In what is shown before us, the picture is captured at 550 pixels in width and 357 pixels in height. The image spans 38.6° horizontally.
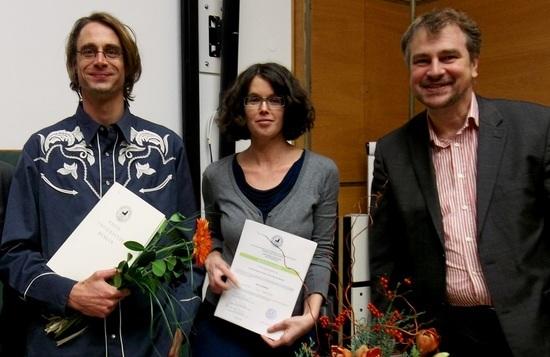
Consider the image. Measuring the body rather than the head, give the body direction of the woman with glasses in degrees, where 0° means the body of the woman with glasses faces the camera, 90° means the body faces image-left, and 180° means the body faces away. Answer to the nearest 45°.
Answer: approximately 0°

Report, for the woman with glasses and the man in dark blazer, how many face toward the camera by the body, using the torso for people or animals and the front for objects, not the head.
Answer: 2
